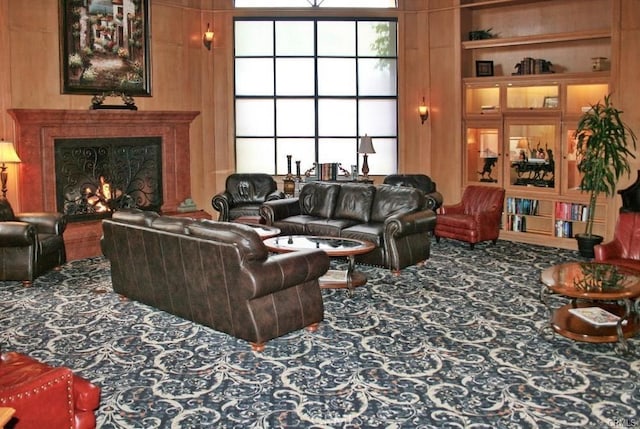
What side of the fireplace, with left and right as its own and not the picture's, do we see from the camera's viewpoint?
front

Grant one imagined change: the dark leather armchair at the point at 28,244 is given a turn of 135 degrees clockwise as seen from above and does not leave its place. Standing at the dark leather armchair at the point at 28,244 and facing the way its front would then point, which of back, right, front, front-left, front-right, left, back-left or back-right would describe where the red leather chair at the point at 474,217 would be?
back

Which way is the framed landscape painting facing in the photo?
toward the camera

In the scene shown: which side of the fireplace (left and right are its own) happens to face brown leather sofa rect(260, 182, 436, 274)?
left

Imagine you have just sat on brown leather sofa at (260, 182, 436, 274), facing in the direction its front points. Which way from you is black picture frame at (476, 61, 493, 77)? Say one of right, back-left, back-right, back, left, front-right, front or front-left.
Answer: back

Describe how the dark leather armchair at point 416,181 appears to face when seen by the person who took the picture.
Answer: facing the viewer

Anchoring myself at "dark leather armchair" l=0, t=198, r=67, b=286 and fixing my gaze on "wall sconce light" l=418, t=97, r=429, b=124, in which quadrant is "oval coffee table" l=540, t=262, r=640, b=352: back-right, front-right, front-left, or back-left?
front-right

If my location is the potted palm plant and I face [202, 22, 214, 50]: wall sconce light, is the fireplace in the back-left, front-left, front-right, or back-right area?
front-left

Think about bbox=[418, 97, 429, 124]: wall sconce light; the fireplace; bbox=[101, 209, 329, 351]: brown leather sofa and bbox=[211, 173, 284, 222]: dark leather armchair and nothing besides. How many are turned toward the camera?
3

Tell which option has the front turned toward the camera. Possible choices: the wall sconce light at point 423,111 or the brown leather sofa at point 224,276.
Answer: the wall sconce light

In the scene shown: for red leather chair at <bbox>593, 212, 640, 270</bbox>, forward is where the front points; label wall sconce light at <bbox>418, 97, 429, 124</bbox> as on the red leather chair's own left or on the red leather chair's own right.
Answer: on the red leather chair's own right

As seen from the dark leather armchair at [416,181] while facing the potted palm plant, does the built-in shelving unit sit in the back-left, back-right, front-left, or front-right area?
front-left

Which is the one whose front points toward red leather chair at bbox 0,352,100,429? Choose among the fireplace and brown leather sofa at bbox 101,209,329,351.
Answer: the fireplace

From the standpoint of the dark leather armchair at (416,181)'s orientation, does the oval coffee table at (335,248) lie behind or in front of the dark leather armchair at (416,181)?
in front

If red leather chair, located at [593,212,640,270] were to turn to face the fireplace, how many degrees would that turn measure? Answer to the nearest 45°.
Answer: approximately 45° to its right

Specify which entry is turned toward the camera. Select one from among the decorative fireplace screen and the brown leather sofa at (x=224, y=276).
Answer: the decorative fireplace screen
